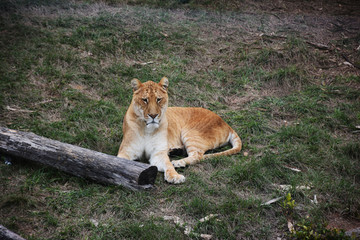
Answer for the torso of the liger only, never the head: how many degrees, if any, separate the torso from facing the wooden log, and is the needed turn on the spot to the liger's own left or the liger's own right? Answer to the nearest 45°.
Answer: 0° — it already faces it

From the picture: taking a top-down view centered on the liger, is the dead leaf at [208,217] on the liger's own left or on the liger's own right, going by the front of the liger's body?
on the liger's own left

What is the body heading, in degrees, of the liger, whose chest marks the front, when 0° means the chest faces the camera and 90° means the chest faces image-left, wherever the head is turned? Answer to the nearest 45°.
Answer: approximately 45°

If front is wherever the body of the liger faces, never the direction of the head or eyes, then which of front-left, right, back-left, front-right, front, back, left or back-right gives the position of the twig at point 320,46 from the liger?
back

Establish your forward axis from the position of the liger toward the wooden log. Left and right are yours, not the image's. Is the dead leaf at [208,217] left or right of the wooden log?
left

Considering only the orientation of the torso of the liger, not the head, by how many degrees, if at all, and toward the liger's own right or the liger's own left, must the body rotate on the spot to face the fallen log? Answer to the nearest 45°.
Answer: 0° — it already faces it

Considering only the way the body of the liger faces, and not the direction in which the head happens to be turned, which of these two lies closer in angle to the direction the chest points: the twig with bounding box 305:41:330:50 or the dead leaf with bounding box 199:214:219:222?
the dead leaf

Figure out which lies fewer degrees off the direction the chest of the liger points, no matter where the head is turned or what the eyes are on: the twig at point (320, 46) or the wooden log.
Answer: the wooden log
